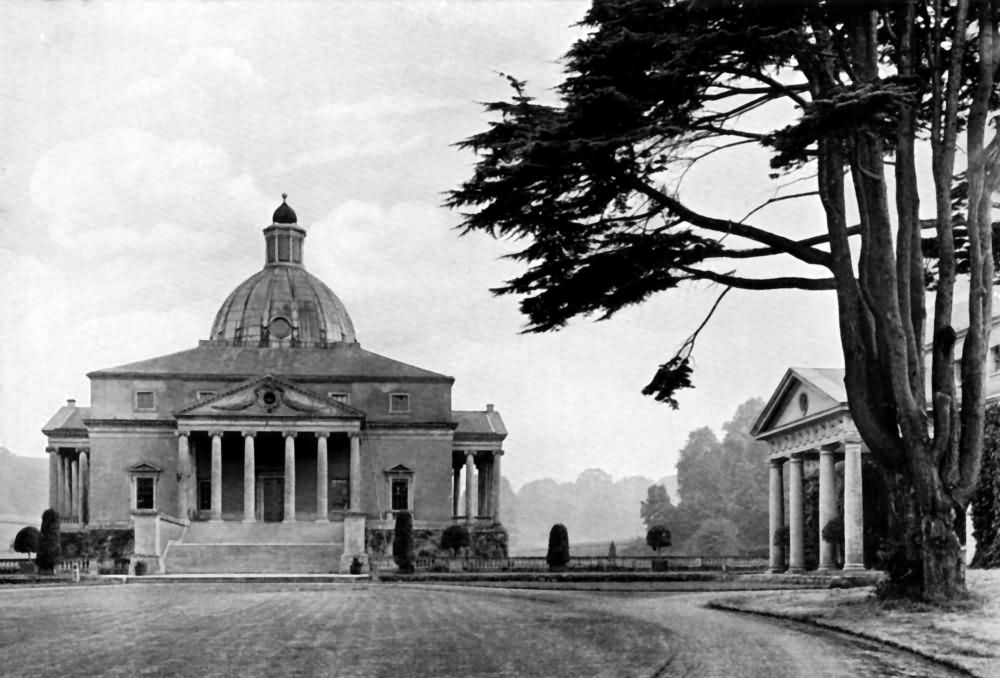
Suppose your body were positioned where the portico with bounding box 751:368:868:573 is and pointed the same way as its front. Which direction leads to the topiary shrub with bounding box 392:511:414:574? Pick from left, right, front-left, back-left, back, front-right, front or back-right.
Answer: front-right

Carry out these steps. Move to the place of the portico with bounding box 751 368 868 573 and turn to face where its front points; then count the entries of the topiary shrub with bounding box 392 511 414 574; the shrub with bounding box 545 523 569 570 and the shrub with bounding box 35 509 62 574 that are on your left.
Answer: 0

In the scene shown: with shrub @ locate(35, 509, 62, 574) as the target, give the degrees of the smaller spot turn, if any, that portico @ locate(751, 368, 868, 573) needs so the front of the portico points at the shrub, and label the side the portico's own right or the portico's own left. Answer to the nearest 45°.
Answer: approximately 45° to the portico's own right

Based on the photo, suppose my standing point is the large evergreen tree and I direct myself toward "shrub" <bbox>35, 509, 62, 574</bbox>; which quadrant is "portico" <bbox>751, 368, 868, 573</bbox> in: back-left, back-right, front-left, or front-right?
front-right

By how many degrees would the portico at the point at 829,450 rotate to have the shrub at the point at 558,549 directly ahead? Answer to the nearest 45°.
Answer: approximately 45° to its right

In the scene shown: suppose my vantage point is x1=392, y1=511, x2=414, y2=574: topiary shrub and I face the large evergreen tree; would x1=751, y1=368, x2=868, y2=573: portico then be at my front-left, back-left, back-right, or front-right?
front-left

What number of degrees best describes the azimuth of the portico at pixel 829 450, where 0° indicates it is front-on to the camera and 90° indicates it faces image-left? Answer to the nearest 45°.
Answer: approximately 45°
